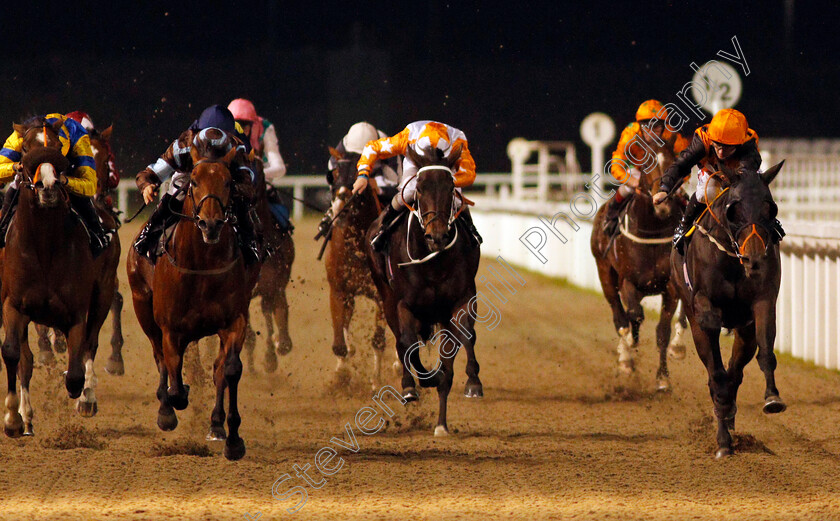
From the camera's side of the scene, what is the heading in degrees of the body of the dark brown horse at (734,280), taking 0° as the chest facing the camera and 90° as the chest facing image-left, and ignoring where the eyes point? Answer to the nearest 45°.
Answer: approximately 0°

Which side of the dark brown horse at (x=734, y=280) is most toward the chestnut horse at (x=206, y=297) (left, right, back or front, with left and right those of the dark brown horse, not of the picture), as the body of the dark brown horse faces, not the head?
right
